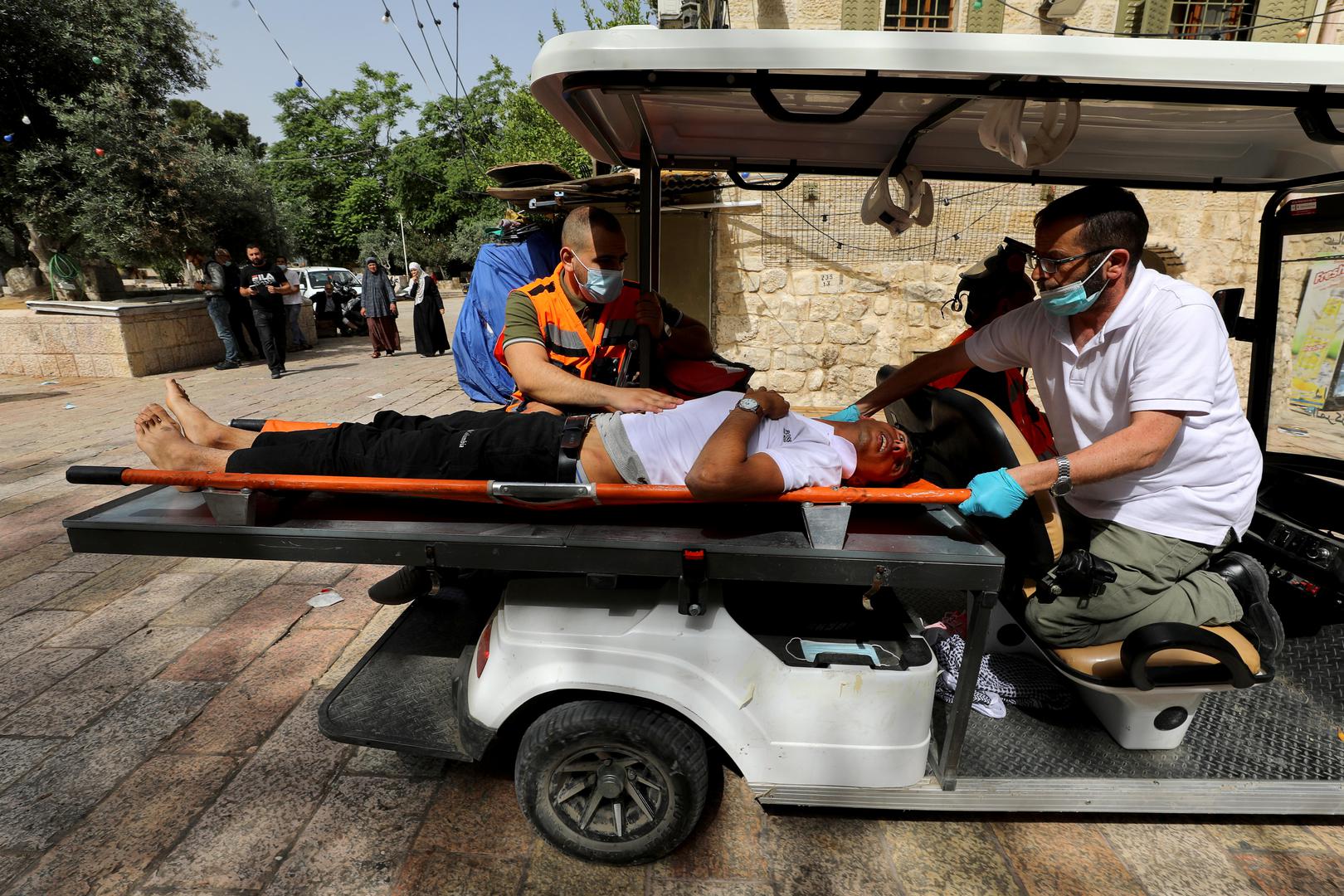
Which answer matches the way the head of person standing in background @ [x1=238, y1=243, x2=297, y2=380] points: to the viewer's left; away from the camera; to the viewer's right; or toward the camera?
toward the camera

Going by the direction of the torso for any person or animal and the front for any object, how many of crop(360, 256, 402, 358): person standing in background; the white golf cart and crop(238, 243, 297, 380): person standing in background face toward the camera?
2

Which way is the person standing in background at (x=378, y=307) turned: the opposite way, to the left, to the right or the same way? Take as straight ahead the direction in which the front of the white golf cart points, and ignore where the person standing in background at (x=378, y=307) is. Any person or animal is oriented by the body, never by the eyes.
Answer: to the right

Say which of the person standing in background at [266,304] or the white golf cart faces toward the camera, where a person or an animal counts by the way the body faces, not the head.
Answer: the person standing in background

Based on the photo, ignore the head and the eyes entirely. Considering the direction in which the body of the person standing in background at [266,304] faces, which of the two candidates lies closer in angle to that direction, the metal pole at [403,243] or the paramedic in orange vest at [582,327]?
the paramedic in orange vest

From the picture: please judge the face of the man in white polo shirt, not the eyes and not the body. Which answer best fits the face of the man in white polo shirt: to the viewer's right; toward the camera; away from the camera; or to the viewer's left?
to the viewer's left

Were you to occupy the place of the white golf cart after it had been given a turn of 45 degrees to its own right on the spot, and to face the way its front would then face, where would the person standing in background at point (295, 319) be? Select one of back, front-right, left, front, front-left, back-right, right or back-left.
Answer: back

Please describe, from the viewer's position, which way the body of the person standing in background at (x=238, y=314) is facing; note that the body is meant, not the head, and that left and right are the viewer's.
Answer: facing the viewer and to the right of the viewer

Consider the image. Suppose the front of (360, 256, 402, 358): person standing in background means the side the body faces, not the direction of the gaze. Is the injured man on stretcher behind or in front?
in front

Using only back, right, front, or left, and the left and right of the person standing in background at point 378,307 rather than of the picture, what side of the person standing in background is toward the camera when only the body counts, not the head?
front

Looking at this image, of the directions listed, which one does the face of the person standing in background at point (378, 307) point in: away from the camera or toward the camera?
toward the camera

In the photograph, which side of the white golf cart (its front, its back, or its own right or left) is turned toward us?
right

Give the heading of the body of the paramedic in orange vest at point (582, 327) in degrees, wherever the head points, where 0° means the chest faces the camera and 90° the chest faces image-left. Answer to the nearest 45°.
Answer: approximately 315°

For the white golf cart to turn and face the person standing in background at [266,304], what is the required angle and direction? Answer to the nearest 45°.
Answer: approximately 135° to its left

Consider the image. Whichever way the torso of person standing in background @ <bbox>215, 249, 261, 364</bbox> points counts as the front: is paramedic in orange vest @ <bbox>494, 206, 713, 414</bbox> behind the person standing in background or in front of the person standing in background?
in front

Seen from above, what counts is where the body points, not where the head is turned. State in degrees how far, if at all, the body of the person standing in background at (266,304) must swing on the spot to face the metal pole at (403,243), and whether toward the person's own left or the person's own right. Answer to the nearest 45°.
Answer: approximately 180°
